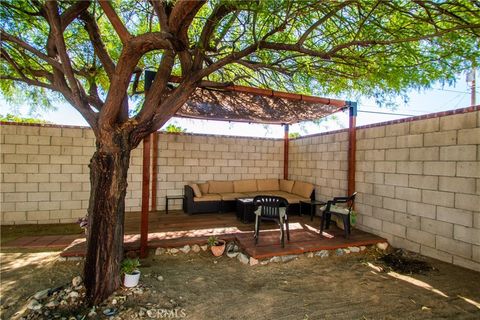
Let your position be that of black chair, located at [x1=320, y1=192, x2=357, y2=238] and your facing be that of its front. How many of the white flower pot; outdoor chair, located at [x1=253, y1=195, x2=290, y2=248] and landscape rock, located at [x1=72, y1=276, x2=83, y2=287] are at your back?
0

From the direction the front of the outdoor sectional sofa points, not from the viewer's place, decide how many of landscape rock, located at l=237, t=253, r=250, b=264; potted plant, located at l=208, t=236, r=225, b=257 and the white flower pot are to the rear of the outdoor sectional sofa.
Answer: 0

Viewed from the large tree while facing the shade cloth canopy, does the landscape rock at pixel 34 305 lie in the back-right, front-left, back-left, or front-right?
back-left

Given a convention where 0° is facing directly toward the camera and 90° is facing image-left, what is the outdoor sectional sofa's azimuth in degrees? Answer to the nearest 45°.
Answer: approximately 0°

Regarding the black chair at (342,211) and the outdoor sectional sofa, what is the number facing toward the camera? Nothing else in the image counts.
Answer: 1

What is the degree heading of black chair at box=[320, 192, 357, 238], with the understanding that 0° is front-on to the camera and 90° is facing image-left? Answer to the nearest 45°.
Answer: approximately 90°

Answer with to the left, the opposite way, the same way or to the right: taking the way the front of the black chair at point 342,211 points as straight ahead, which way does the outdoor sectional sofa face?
to the left

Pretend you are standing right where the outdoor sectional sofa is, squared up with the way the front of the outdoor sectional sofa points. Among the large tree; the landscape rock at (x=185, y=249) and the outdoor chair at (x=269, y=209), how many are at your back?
0

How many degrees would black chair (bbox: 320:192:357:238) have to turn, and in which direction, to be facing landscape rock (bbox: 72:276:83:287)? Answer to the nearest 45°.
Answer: approximately 45° to its left

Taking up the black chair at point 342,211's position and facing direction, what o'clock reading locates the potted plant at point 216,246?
The potted plant is roughly at 11 o'clock from the black chair.

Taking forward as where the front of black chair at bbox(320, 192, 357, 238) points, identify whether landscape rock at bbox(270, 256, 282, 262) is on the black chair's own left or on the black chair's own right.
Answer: on the black chair's own left

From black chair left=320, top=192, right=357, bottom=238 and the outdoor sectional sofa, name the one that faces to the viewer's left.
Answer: the black chair

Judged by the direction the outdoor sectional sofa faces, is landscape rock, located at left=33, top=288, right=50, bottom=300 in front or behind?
in front

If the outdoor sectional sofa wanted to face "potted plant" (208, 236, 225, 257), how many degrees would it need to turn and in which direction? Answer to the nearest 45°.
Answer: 0° — it already faces it

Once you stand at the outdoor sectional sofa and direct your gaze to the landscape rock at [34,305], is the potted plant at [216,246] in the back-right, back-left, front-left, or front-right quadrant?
front-left

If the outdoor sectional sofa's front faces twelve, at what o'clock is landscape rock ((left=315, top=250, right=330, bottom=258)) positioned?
The landscape rock is roughly at 11 o'clock from the outdoor sectional sofa.
